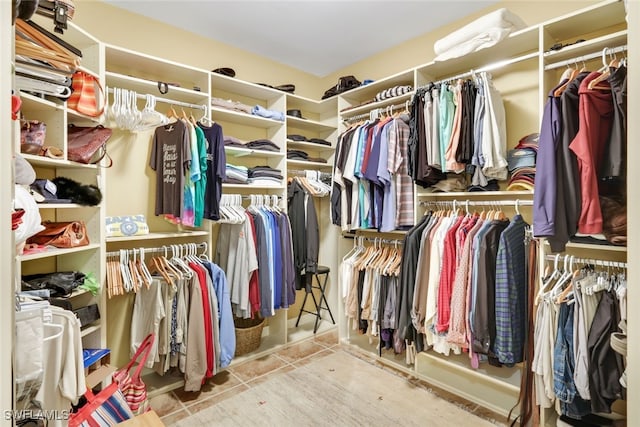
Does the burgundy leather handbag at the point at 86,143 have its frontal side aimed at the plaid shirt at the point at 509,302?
yes

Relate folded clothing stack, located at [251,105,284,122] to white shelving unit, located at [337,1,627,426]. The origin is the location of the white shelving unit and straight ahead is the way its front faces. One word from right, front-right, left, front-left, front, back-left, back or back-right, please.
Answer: front-right

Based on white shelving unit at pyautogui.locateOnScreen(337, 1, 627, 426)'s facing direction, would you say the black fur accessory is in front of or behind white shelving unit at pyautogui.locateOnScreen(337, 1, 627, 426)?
in front

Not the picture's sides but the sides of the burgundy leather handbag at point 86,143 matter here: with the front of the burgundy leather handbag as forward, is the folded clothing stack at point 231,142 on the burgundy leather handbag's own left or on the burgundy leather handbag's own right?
on the burgundy leather handbag's own left

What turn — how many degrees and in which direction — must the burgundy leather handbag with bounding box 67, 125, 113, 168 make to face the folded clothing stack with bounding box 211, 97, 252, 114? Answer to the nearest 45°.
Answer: approximately 45° to its left

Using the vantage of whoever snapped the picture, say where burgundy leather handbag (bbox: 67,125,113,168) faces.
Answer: facing the viewer and to the right of the viewer

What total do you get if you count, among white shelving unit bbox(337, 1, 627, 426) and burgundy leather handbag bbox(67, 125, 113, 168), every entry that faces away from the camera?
0

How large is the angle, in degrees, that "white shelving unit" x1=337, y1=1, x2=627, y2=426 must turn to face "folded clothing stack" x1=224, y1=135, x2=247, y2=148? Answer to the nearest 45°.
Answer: approximately 45° to its right

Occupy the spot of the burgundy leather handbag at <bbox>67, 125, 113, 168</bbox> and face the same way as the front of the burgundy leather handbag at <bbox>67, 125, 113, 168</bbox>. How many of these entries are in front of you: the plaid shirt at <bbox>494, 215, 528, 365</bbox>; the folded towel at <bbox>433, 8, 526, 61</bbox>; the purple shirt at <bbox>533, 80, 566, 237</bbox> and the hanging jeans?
4

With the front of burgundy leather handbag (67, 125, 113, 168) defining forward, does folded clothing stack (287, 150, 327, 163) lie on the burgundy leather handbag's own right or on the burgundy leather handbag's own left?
on the burgundy leather handbag's own left

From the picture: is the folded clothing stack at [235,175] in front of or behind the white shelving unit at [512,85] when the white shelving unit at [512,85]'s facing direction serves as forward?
in front

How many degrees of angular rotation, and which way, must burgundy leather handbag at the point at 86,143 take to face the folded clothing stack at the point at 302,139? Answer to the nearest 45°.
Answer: approximately 45° to its left
